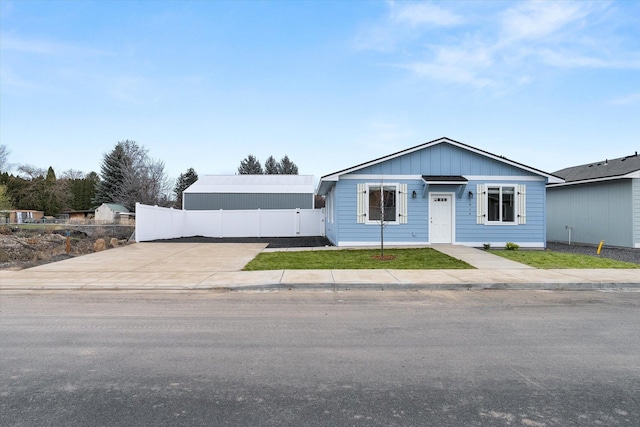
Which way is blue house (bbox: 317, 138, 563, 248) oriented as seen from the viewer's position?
toward the camera

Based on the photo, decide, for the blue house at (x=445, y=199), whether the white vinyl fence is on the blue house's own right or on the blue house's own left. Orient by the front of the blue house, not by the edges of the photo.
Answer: on the blue house's own right

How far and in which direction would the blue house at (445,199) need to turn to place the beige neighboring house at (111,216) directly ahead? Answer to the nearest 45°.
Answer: approximately 135° to its right

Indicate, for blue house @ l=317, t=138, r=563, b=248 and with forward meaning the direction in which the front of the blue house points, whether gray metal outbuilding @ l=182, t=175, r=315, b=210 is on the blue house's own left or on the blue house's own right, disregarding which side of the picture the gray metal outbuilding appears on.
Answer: on the blue house's own right
